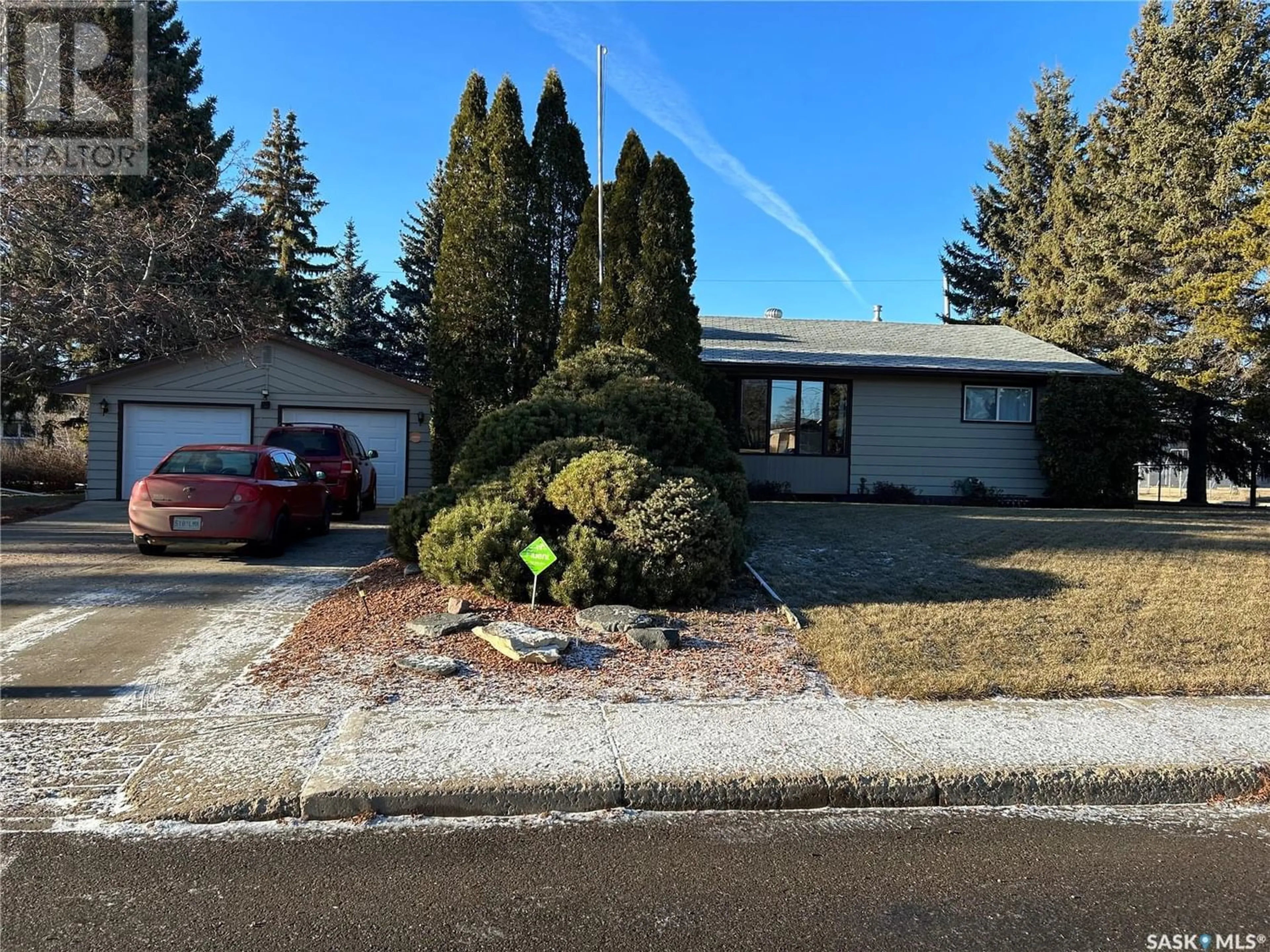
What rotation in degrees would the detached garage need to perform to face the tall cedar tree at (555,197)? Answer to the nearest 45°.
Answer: approximately 45° to its left

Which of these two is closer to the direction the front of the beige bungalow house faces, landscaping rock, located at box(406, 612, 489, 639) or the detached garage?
the landscaping rock

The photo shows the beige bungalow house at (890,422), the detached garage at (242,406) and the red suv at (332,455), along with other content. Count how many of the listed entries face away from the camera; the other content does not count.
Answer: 1

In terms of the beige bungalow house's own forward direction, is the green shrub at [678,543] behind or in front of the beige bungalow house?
in front

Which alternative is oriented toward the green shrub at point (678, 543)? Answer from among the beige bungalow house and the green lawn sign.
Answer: the beige bungalow house

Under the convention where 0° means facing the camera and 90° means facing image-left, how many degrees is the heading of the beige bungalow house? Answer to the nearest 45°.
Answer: approximately 0°

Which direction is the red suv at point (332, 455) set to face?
away from the camera

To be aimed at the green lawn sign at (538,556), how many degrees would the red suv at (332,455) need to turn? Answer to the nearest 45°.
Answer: approximately 180°

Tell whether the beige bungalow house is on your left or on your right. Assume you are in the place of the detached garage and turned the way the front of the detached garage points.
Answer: on your left

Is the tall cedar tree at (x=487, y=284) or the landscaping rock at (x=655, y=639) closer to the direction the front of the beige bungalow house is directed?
the landscaping rock

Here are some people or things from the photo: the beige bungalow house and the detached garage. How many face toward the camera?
2

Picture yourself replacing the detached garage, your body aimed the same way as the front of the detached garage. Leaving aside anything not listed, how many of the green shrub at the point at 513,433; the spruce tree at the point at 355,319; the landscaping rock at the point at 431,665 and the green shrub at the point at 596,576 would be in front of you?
3

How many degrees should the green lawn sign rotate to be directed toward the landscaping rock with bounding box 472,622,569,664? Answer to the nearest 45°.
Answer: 0° — it already faces it
